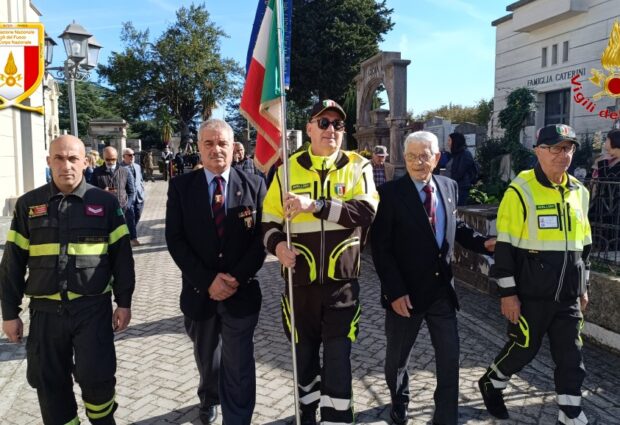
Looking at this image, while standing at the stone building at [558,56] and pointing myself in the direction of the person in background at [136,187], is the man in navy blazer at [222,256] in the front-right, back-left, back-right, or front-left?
front-left

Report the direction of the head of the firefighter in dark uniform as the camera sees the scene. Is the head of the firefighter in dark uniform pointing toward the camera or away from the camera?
toward the camera

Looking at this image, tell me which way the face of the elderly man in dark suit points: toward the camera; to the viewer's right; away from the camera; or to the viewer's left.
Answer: toward the camera

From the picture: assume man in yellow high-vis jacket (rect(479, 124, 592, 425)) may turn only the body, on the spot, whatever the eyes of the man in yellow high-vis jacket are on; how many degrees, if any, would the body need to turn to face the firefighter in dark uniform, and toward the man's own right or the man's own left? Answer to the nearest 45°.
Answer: approximately 90° to the man's own right

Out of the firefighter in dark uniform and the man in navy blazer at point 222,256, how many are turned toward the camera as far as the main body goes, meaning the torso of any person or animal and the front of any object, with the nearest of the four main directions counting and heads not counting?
2

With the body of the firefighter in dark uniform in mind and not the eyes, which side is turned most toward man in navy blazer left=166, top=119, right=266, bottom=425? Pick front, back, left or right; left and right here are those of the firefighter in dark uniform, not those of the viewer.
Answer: left

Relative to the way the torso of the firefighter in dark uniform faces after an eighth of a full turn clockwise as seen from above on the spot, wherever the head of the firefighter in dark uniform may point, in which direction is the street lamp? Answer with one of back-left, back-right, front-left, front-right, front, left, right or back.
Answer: back-right

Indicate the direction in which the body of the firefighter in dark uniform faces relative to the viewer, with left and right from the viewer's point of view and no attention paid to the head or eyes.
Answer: facing the viewer

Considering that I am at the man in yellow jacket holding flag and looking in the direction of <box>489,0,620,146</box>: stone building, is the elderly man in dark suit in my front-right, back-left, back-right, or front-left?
front-right

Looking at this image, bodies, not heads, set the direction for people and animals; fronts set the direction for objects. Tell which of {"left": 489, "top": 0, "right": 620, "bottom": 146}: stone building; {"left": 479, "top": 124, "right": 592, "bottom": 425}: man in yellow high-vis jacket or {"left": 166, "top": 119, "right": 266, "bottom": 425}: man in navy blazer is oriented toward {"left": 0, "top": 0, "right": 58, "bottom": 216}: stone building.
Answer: {"left": 489, "top": 0, "right": 620, "bottom": 146}: stone building

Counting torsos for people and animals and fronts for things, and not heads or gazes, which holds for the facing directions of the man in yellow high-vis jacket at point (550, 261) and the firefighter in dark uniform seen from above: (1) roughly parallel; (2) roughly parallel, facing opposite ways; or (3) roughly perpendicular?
roughly parallel

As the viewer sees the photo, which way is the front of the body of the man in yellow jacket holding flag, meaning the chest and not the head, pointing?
toward the camera

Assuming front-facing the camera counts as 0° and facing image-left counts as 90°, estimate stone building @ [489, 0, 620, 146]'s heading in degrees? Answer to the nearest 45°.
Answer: approximately 45°

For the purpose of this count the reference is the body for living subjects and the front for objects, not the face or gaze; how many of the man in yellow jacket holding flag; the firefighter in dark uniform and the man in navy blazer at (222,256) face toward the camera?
3

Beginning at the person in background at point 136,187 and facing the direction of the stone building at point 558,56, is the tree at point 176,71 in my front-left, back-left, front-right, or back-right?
front-left

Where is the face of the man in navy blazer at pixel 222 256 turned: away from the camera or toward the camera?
toward the camera

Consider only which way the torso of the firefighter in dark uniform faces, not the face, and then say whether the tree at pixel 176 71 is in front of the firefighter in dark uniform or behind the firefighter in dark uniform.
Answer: behind
